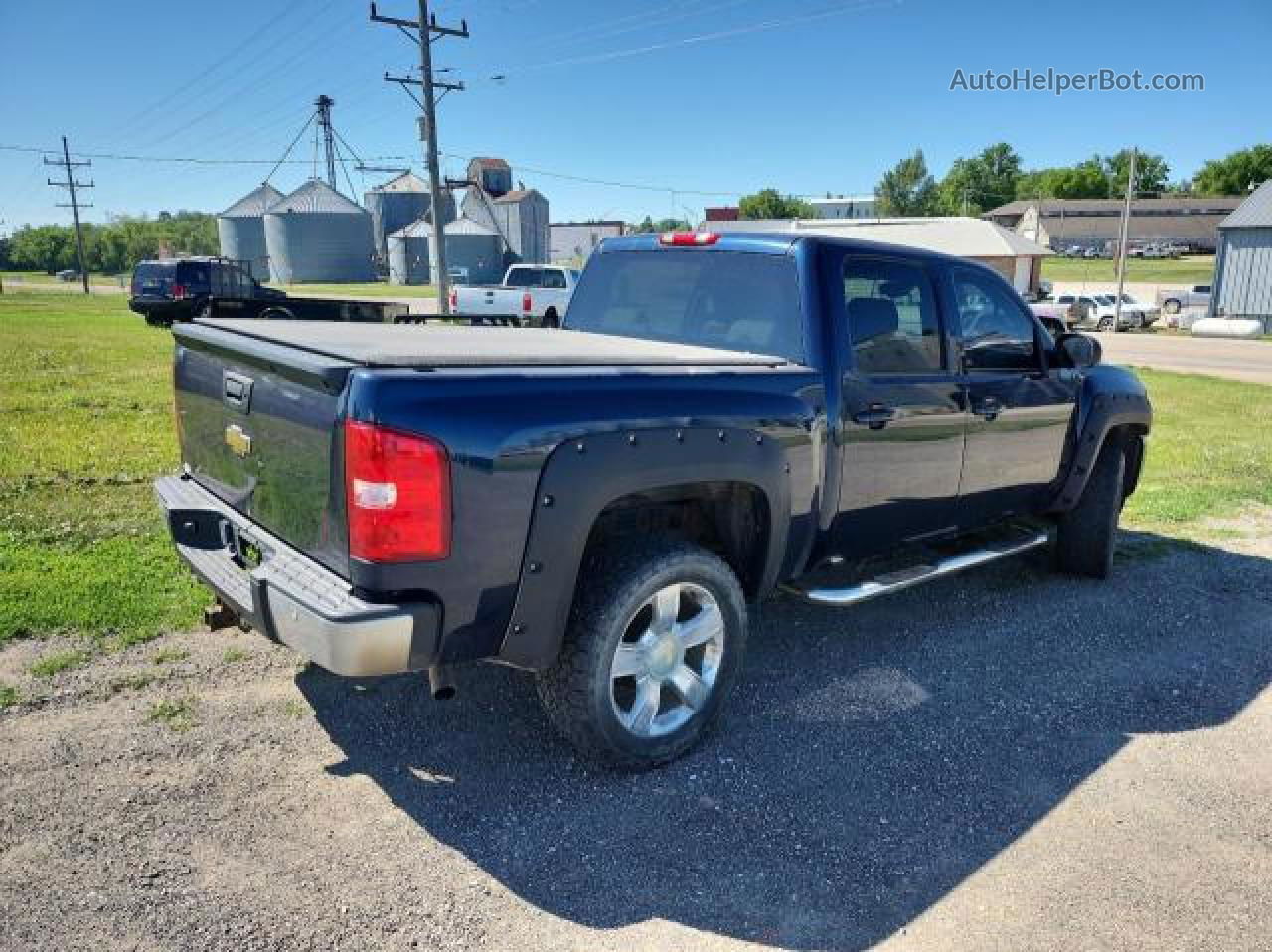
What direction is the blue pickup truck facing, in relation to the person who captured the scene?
facing away from the viewer and to the right of the viewer

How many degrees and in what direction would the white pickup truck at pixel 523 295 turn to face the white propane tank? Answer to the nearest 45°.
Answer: approximately 45° to its right

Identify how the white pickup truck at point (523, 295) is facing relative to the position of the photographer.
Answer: facing away from the viewer and to the right of the viewer

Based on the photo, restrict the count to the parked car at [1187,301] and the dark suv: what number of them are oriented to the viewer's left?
1

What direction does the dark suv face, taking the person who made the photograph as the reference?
facing away from the viewer and to the right of the viewer
